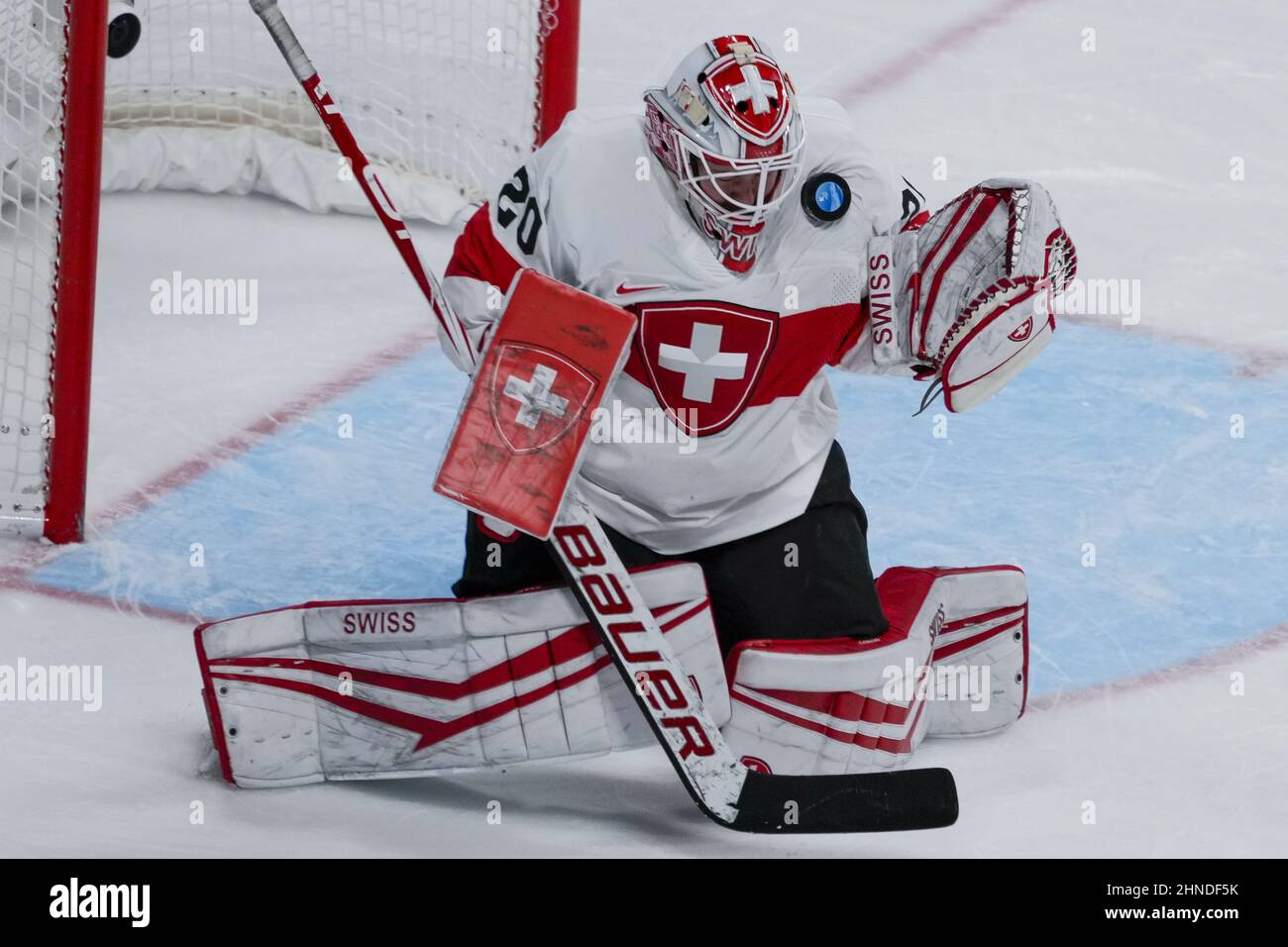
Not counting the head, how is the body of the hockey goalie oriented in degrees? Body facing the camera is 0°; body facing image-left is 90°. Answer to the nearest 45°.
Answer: approximately 0°

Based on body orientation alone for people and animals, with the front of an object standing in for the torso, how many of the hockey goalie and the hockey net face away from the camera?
0

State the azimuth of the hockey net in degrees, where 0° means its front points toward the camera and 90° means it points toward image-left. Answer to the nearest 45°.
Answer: approximately 315°

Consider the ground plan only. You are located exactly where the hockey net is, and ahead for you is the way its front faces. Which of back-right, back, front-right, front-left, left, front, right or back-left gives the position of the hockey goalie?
front-right

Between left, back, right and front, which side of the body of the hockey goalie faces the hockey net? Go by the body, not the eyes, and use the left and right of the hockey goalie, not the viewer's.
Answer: back
